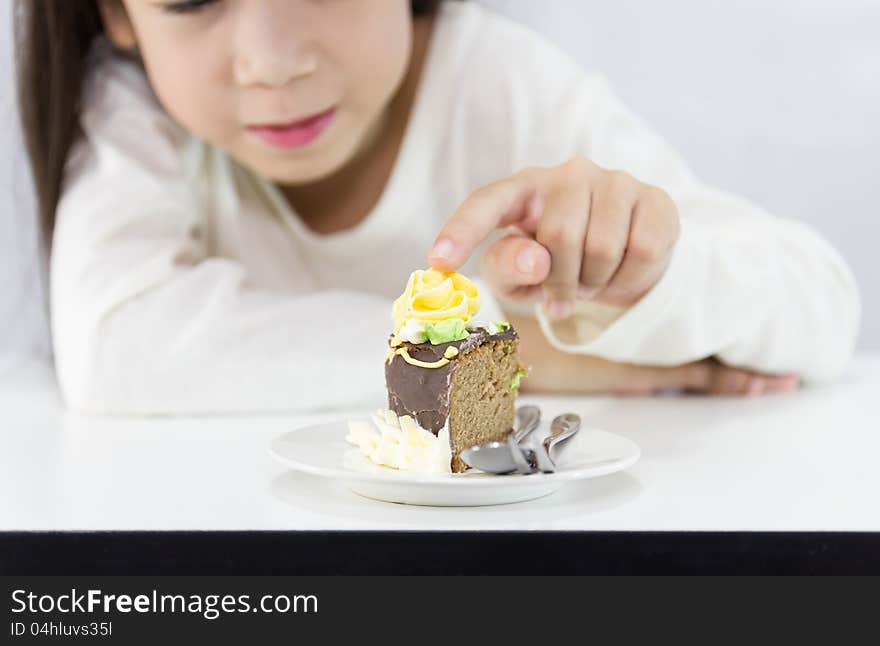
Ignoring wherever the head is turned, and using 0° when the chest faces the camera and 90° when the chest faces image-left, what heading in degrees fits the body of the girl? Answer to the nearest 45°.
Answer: approximately 0°
